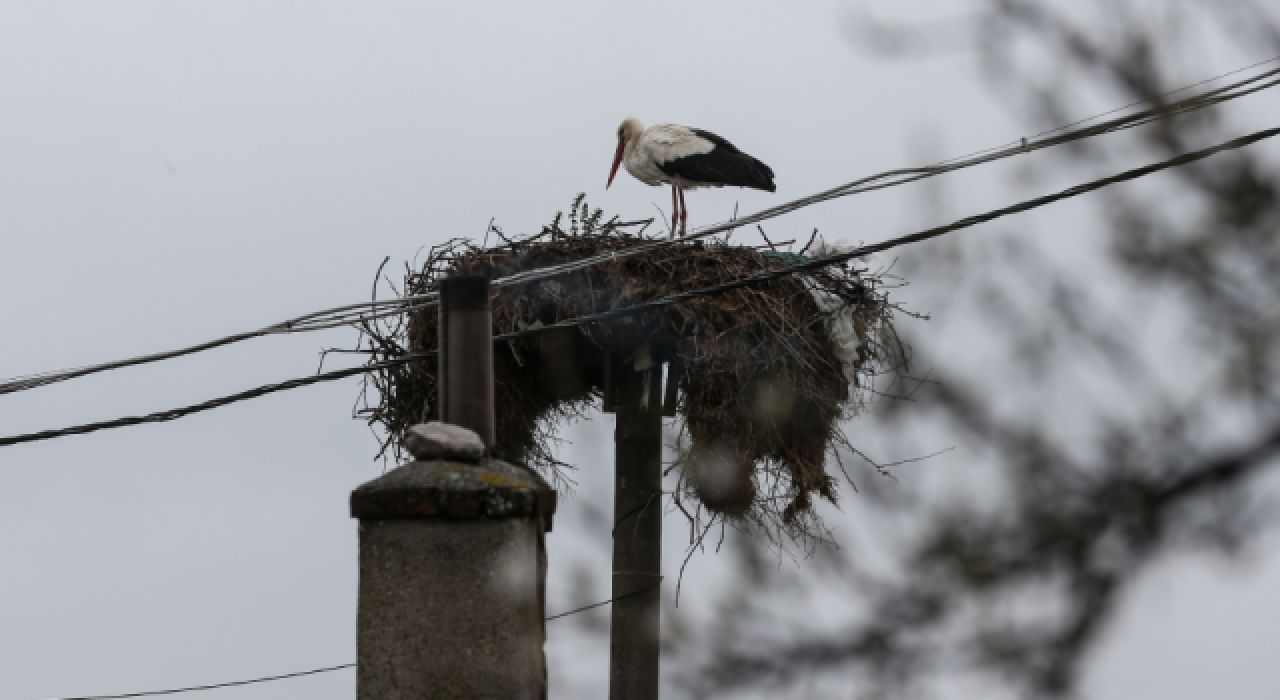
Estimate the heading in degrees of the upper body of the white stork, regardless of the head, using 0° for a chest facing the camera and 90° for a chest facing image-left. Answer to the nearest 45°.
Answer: approximately 90°

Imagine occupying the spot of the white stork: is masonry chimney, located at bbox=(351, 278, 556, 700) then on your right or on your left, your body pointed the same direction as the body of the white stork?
on your left

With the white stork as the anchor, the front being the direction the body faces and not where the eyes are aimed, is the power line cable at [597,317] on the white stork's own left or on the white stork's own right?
on the white stork's own left
